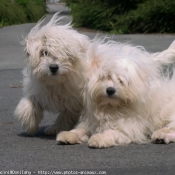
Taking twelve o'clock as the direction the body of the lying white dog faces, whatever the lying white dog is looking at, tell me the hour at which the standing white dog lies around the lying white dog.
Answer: The standing white dog is roughly at 2 o'clock from the lying white dog.

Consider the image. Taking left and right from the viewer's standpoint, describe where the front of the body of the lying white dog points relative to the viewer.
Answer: facing the viewer and to the left of the viewer
